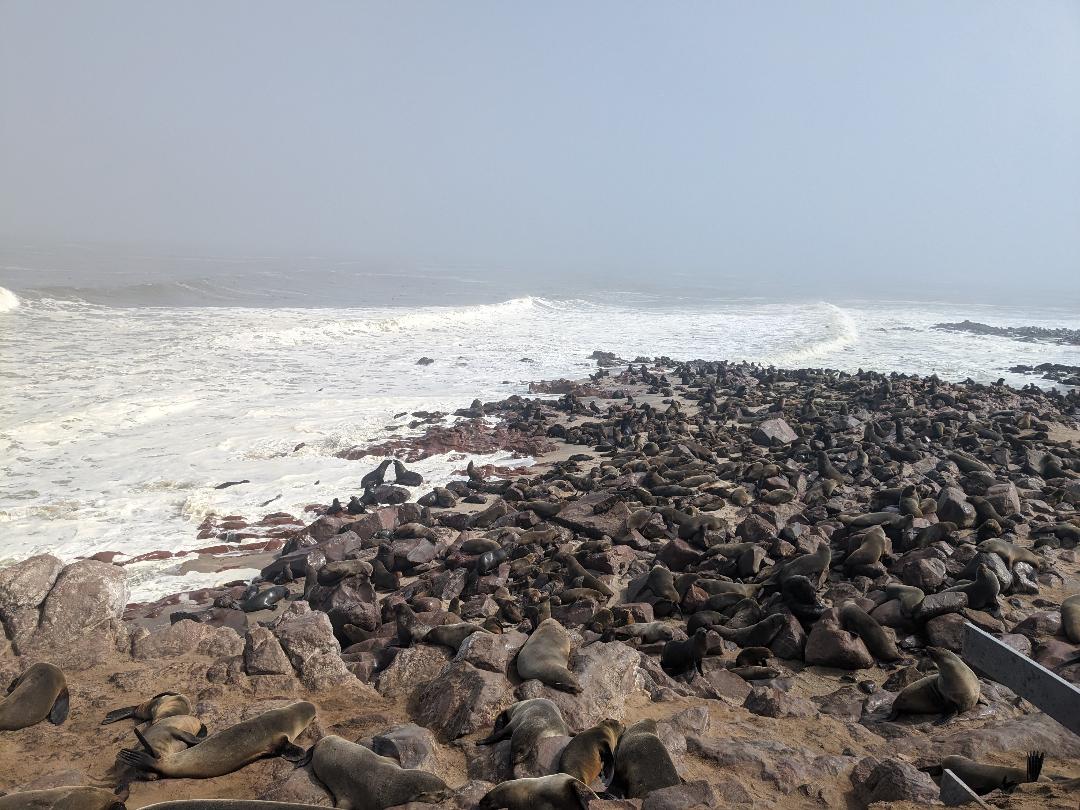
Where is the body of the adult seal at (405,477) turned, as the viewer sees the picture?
to the viewer's left

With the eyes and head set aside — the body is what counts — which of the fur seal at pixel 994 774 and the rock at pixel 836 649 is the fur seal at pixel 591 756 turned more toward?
the rock

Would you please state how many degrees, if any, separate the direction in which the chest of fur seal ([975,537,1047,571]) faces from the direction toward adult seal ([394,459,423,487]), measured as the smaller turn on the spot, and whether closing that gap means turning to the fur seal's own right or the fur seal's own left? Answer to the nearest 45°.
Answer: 0° — it already faces it

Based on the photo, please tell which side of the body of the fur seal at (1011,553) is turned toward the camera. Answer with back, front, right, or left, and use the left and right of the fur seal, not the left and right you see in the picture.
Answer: left
